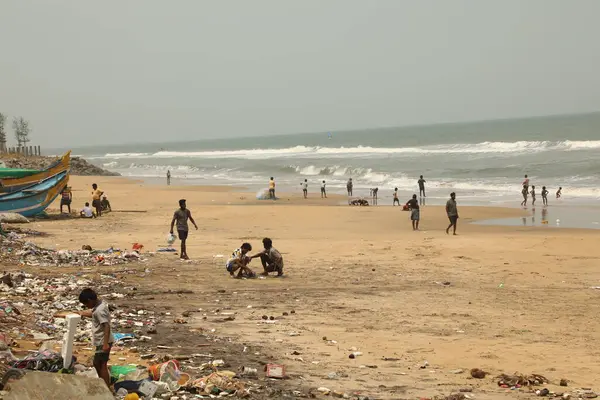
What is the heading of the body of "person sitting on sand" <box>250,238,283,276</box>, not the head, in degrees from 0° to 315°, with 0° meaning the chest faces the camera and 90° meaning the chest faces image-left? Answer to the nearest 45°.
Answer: approximately 45°

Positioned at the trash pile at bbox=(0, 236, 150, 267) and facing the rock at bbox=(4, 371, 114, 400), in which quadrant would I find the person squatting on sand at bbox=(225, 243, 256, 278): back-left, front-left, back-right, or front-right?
front-left

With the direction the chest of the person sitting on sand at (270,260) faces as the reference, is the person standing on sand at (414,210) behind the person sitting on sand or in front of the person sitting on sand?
behind

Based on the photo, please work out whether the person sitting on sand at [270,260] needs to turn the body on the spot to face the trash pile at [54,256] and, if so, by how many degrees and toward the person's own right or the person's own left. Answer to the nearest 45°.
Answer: approximately 45° to the person's own right

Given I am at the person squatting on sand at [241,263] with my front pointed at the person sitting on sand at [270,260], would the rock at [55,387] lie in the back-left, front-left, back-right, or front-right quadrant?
back-right

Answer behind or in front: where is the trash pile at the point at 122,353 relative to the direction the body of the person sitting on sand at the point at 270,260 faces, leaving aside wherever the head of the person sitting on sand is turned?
in front

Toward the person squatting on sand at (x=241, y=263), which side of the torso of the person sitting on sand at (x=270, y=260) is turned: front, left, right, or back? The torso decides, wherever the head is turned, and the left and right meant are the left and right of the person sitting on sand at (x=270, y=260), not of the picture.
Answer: front
